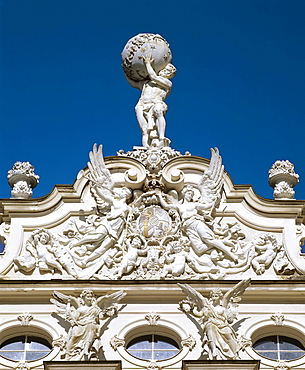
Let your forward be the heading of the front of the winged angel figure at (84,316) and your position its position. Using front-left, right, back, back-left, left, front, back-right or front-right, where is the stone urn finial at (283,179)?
left

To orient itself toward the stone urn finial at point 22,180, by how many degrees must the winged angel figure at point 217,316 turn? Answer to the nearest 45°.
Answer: approximately 90° to its right

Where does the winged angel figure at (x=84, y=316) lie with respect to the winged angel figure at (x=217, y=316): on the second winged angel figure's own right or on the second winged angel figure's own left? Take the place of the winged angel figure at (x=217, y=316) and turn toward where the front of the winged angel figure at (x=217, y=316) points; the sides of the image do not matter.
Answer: on the second winged angel figure's own right

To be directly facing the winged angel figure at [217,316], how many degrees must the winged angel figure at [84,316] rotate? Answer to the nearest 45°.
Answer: approximately 90° to its left

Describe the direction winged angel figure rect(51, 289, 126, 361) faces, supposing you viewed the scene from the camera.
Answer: facing the viewer

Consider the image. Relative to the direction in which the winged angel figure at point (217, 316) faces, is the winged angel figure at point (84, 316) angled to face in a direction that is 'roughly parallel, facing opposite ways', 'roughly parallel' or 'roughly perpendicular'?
roughly parallel

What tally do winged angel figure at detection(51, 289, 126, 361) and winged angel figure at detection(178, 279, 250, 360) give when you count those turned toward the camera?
2
